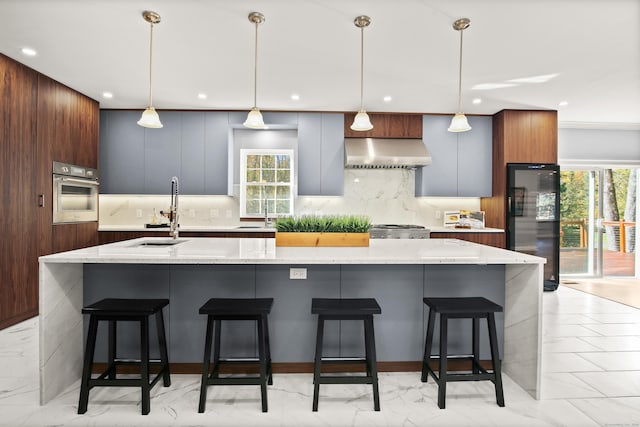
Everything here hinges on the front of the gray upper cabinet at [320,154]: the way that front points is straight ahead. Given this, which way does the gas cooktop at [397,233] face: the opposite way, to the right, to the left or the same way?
the same way

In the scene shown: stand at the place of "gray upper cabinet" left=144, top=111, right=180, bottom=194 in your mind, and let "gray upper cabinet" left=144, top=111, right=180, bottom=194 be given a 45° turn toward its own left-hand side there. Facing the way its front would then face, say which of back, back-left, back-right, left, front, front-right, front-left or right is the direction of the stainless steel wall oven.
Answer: back-right

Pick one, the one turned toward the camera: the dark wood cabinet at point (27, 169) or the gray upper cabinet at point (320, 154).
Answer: the gray upper cabinet

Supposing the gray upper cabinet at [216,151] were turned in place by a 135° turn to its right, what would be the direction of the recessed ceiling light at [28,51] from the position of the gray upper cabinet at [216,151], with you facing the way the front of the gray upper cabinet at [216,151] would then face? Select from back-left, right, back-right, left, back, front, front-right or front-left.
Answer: left

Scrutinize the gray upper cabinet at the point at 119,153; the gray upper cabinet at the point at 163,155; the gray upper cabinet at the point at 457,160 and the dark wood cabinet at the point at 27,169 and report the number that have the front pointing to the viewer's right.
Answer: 1

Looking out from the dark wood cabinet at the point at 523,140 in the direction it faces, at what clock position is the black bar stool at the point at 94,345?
The black bar stool is roughly at 1 o'clock from the dark wood cabinet.

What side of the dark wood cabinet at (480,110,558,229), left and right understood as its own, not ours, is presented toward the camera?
front

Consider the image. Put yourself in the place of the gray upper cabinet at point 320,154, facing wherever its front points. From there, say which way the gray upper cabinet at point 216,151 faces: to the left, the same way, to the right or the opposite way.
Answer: the same way

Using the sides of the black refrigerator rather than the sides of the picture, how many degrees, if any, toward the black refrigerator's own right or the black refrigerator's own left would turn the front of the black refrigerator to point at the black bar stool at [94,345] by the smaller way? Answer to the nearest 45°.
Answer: approximately 45° to the black refrigerator's own right

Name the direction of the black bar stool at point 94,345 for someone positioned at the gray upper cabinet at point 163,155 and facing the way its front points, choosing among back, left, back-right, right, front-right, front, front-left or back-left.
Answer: front

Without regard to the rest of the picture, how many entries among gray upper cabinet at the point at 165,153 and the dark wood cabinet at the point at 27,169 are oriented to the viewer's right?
1

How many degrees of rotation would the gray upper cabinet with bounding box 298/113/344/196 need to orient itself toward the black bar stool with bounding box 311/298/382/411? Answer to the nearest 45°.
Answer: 0° — it already faces it

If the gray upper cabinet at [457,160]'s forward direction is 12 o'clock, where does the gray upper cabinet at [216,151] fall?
the gray upper cabinet at [216,151] is roughly at 2 o'clock from the gray upper cabinet at [457,160].

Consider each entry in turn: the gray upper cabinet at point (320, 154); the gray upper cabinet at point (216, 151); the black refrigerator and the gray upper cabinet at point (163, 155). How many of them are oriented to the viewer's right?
0

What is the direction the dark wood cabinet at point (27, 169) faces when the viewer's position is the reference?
facing to the right of the viewer

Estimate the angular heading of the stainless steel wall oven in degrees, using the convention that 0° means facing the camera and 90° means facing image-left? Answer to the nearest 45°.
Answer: approximately 315°

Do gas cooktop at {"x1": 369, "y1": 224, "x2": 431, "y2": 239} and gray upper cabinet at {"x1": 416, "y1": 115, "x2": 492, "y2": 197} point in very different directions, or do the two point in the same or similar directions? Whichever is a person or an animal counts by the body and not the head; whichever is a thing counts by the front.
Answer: same or similar directions

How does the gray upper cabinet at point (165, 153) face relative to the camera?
toward the camera
